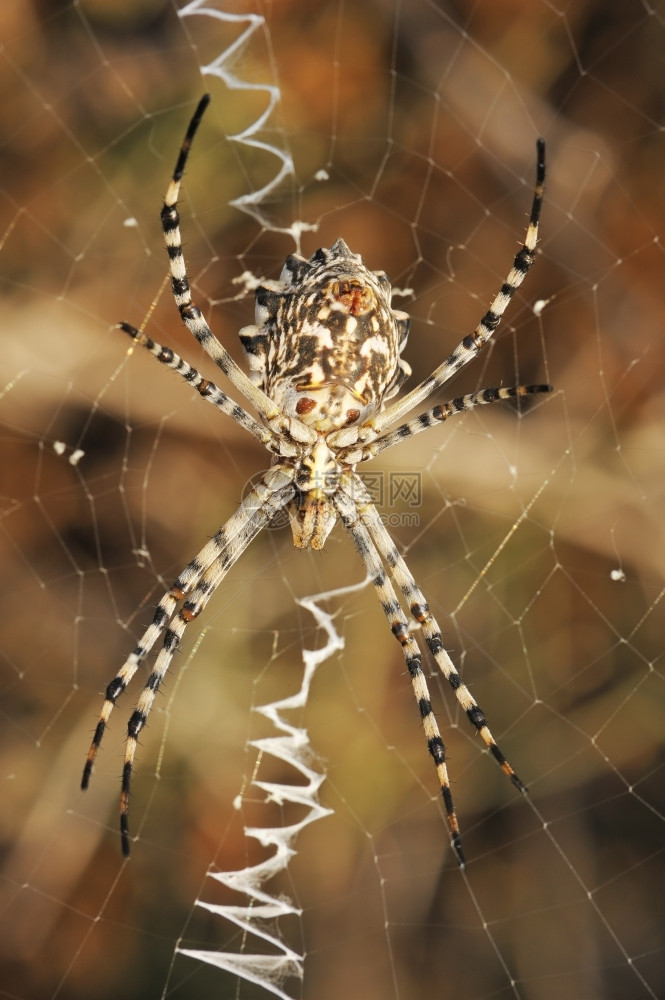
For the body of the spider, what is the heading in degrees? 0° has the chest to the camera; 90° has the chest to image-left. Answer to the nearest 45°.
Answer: approximately 0°
